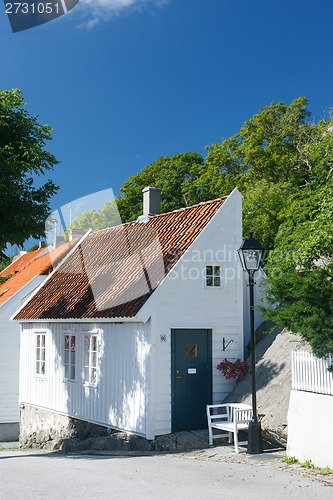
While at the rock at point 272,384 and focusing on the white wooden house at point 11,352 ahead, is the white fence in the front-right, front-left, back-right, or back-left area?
back-left

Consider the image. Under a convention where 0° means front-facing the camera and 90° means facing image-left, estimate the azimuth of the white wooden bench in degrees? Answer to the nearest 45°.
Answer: approximately 45°
